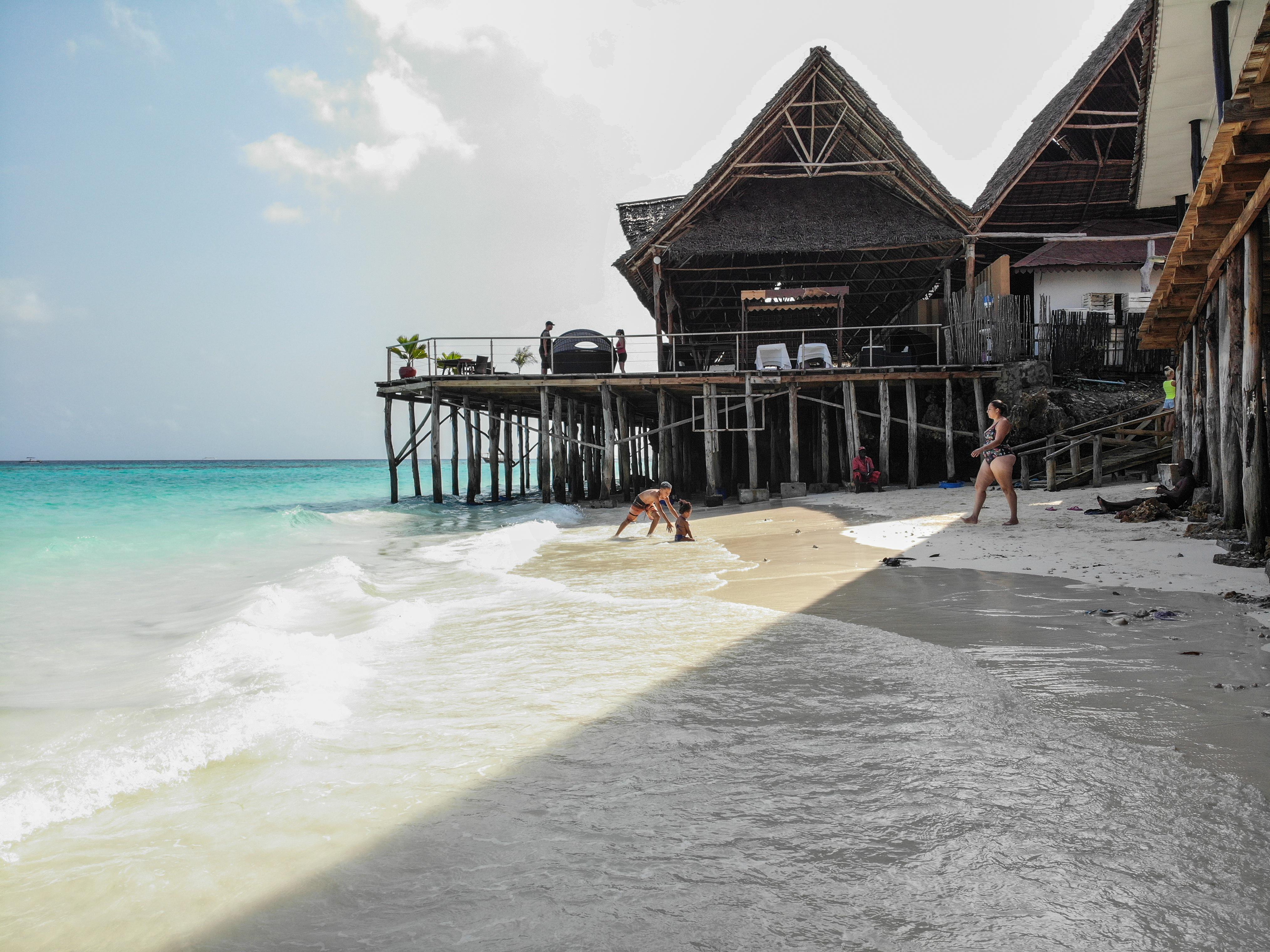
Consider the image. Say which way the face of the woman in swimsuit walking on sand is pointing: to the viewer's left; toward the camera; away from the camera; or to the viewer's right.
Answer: to the viewer's left

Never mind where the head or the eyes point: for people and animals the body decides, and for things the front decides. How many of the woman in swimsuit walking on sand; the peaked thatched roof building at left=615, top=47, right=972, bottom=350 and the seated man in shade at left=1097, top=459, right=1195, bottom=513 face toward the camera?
1

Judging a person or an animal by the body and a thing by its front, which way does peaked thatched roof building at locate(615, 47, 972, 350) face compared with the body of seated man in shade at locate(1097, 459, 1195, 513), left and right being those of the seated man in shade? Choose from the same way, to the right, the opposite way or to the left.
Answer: to the left

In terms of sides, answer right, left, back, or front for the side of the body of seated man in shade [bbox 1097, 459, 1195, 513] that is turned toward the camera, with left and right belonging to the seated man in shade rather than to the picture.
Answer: left

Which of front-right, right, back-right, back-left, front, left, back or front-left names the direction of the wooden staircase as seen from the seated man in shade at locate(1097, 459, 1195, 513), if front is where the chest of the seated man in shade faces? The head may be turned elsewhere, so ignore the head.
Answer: right

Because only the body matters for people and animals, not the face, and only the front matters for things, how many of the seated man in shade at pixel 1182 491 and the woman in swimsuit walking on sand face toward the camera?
0

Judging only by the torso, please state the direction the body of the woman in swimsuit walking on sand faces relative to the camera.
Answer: to the viewer's left

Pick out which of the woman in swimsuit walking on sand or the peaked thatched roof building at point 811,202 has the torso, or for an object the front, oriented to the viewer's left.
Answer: the woman in swimsuit walking on sand

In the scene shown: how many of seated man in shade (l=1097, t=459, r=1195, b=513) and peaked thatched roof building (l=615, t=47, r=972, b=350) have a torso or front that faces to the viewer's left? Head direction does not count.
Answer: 1
